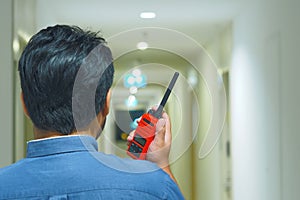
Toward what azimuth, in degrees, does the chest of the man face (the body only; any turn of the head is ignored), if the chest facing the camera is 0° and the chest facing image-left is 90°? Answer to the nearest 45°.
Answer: approximately 180°

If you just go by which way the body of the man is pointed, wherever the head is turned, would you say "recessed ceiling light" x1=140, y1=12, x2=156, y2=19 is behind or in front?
in front
